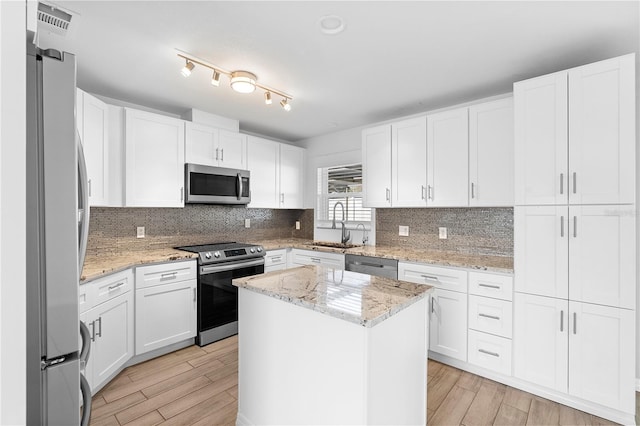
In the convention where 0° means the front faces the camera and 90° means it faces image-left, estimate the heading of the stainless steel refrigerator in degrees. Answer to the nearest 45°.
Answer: approximately 270°

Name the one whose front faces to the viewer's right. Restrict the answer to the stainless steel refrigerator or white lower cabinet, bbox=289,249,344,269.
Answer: the stainless steel refrigerator

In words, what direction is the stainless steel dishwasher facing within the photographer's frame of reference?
facing the viewer and to the left of the viewer

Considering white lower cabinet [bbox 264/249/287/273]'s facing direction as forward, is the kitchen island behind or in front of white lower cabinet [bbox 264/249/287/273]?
in front

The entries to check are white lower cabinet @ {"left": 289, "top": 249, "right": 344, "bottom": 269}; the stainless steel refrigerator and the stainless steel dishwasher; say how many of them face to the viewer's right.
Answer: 1

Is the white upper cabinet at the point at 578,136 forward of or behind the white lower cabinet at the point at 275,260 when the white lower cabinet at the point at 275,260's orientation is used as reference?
forward

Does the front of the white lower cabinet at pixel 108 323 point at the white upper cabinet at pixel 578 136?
yes

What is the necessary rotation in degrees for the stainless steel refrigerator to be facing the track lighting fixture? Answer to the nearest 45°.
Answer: approximately 45° to its left

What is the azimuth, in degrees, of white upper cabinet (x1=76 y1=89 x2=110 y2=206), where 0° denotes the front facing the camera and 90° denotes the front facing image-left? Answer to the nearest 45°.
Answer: approximately 315°

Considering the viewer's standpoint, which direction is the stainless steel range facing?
facing the viewer and to the right of the viewer
